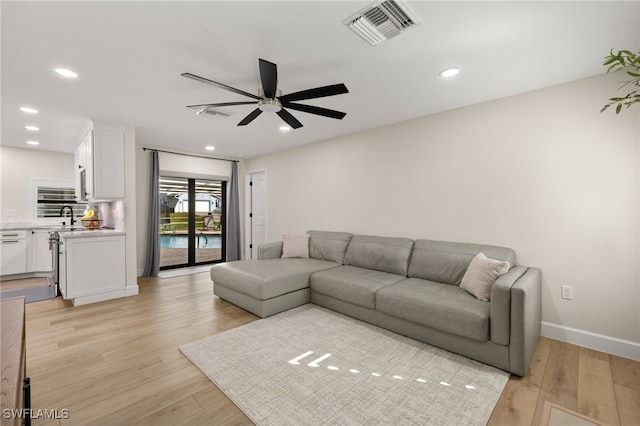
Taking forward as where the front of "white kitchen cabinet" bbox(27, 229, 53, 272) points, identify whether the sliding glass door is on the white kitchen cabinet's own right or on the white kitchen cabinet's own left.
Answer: on the white kitchen cabinet's own left

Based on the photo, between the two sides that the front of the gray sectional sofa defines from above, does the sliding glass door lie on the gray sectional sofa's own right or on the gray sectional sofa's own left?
on the gray sectional sofa's own right

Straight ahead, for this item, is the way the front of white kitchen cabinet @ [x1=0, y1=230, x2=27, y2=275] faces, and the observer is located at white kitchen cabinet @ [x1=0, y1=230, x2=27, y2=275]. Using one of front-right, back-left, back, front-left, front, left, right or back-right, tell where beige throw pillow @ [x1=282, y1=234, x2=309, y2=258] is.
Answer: front-left

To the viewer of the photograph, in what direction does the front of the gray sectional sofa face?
facing the viewer and to the left of the viewer

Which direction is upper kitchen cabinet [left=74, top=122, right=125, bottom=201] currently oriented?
to the viewer's left

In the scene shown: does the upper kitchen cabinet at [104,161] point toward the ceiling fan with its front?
no

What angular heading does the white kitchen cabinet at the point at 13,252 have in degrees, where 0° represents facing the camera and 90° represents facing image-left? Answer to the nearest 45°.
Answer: approximately 0°

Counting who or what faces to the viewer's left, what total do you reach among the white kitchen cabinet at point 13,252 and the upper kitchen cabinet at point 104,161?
1

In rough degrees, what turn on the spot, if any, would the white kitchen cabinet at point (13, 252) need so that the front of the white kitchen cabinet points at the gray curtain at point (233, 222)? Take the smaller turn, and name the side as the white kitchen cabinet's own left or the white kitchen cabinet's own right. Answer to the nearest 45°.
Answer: approximately 45° to the white kitchen cabinet's own left

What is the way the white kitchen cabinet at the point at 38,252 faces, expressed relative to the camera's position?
facing the viewer
